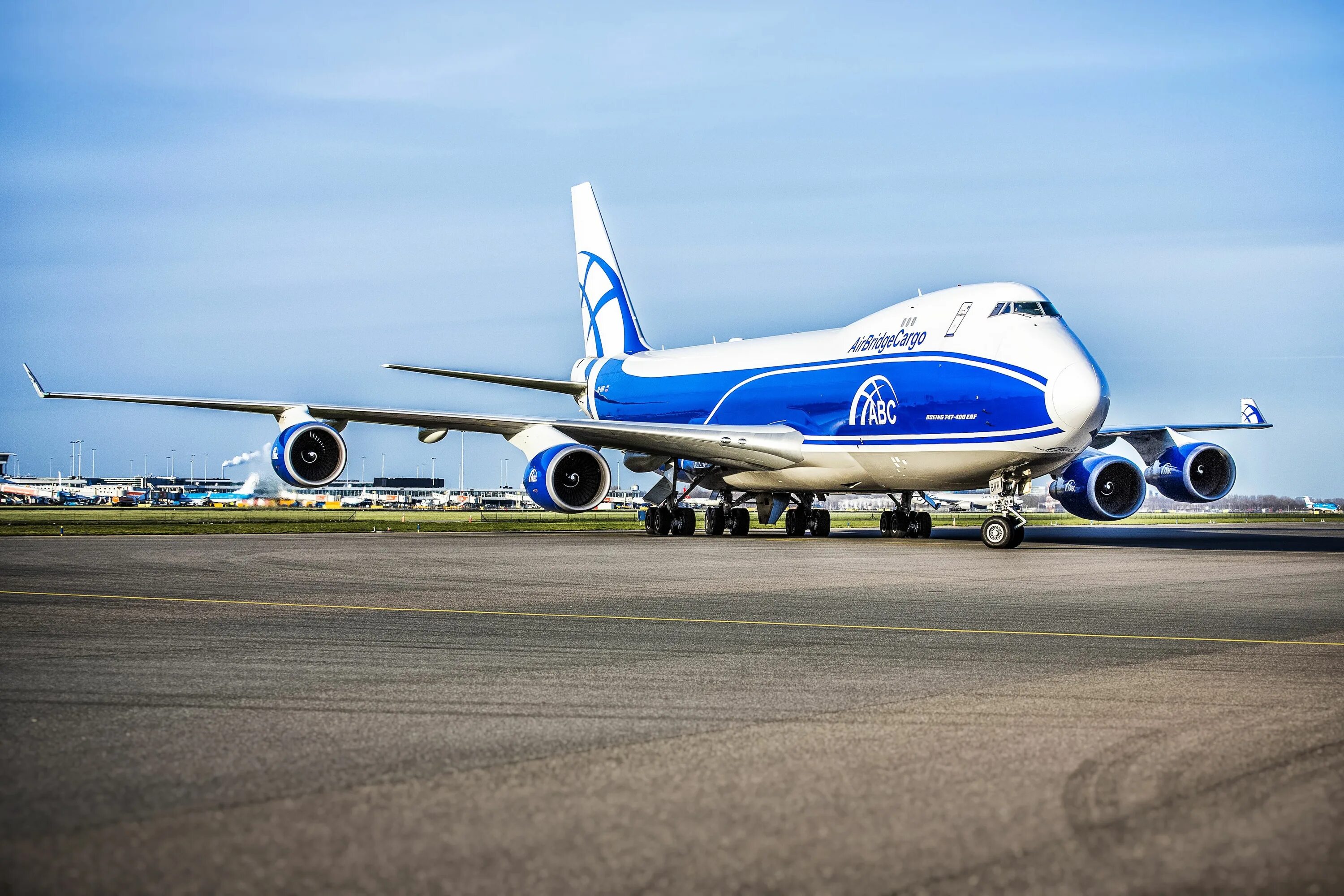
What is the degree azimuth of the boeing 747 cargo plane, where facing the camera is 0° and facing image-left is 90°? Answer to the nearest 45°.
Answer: approximately 315°
